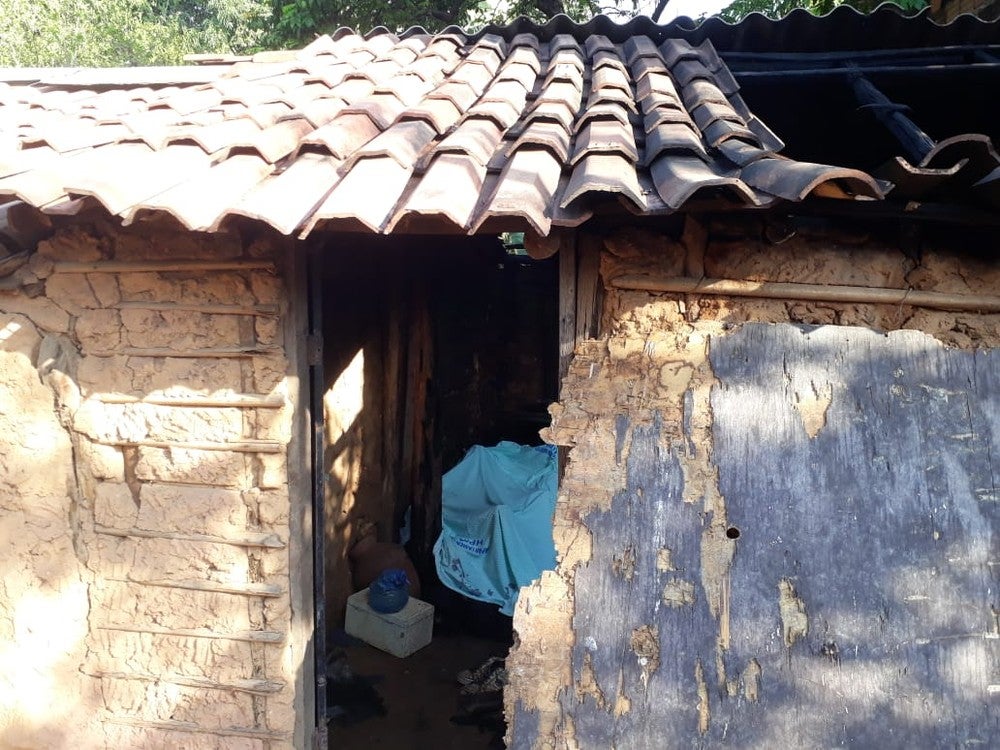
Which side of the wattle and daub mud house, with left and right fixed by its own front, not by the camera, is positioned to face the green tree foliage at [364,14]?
back

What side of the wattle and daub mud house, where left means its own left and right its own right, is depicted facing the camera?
front

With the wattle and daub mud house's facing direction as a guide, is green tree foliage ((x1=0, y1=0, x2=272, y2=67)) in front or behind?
behind

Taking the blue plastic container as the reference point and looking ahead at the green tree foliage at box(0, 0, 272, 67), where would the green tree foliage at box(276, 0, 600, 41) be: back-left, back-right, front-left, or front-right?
front-right
